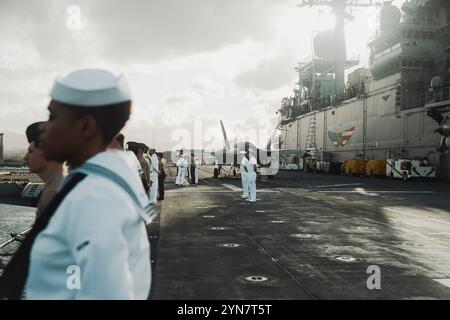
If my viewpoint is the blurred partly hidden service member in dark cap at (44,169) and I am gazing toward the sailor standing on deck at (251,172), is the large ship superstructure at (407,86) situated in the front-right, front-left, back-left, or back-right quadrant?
front-right

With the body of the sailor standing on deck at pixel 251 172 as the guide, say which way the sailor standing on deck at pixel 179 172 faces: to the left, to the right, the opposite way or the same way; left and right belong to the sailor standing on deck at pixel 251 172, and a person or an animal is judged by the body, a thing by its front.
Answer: the same way

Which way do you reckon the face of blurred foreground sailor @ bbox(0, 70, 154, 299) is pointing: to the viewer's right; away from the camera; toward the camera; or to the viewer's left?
to the viewer's left

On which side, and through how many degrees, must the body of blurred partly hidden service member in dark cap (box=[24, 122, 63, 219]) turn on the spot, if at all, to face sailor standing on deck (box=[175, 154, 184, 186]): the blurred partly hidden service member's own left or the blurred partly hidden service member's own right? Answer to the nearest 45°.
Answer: approximately 90° to the blurred partly hidden service member's own right

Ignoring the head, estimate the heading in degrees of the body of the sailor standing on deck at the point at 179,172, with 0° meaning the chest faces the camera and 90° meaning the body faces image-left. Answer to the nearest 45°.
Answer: approximately 90°

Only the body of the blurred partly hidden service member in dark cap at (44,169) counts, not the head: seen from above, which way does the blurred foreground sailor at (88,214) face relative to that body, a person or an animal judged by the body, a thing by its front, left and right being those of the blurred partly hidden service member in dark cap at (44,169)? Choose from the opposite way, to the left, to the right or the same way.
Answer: the same way

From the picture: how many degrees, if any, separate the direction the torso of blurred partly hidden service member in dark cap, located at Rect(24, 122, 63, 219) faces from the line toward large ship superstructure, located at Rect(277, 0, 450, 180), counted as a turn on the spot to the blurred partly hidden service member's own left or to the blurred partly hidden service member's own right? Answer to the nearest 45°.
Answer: approximately 135° to the blurred partly hidden service member's own right

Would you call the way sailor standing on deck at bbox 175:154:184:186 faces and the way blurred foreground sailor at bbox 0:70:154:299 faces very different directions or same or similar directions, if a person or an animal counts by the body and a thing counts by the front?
same or similar directions

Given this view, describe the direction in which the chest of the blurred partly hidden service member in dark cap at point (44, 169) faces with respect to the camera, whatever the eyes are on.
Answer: to the viewer's left

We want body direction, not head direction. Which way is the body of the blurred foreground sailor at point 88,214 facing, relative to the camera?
to the viewer's left

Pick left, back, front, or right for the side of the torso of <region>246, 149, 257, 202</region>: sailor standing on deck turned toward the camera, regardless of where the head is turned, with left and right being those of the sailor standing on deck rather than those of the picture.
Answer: front
